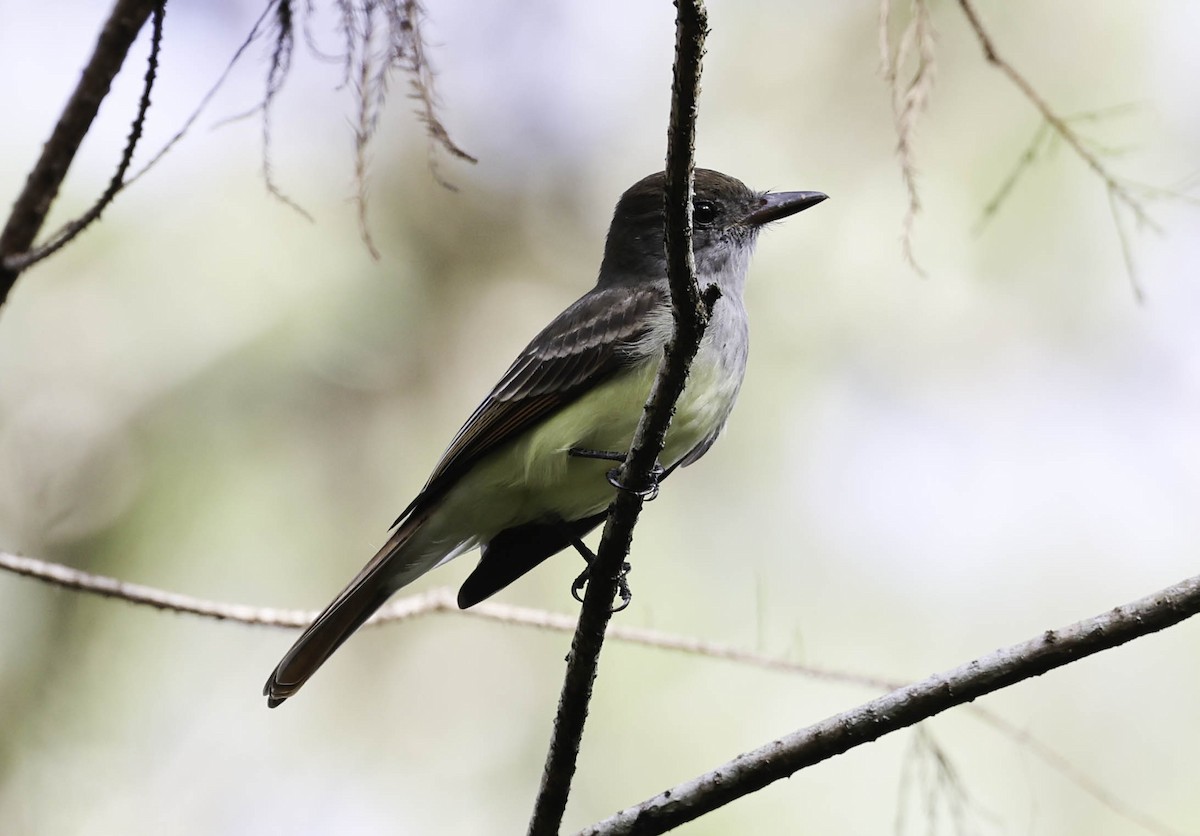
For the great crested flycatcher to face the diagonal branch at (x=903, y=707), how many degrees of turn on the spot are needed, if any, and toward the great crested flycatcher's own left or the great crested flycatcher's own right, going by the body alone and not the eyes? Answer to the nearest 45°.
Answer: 0° — it already faces it

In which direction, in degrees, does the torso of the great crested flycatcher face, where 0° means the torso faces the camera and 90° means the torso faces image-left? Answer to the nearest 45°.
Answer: approximately 270°
